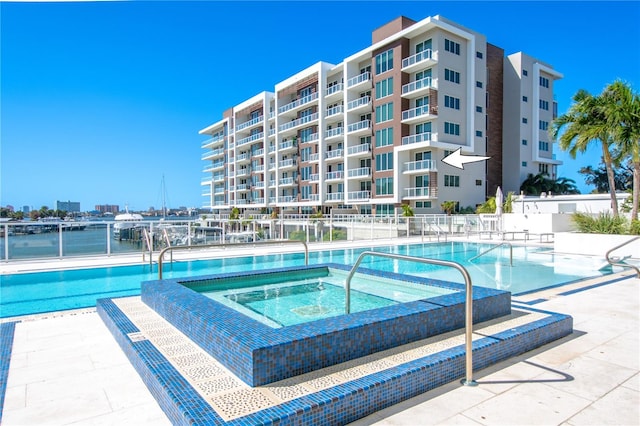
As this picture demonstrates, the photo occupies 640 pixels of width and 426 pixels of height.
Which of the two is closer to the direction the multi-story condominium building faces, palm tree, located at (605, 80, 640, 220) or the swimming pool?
the swimming pool

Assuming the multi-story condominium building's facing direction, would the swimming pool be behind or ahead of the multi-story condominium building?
ahead

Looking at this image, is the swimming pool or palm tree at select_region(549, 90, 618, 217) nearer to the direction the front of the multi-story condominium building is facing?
the swimming pool

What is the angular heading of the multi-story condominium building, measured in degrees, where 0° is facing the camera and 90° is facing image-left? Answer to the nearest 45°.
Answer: approximately 45°

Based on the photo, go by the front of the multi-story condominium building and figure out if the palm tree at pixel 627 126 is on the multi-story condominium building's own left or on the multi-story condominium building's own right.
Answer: on the multi-story condominium building's own left

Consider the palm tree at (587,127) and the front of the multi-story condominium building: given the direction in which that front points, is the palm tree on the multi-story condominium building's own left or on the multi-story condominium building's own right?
on the multi-story condominium building's own left
